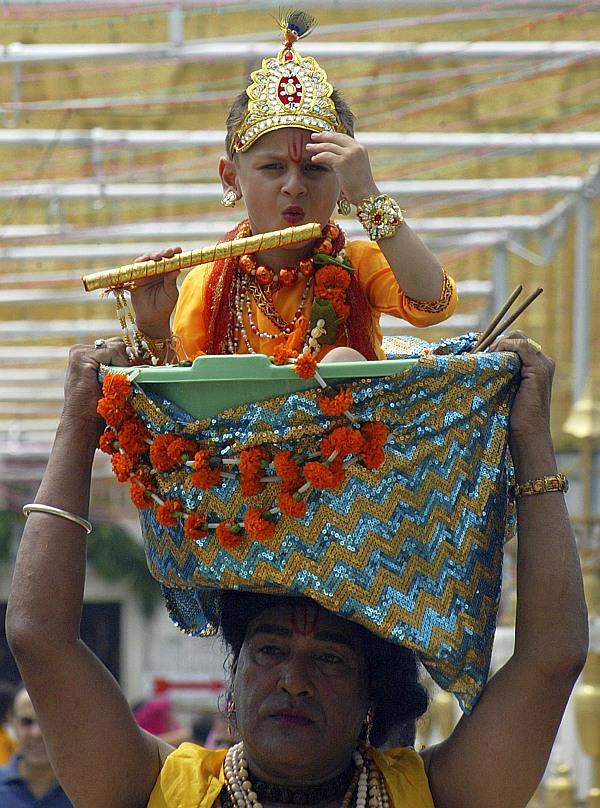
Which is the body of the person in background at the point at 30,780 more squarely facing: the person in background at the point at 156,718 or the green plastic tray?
the green plastic tray

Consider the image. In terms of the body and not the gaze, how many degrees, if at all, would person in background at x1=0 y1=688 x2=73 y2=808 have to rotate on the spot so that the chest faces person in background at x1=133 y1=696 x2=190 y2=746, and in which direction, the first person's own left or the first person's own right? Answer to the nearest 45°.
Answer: approximately 180°

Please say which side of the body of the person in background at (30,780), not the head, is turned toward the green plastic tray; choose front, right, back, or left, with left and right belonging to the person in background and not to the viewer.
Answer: front

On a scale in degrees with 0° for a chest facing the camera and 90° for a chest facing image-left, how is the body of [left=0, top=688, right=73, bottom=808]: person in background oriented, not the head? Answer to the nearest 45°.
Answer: approximately 0°
